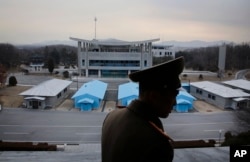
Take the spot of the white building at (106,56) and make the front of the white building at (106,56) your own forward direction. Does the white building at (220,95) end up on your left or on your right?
on your left

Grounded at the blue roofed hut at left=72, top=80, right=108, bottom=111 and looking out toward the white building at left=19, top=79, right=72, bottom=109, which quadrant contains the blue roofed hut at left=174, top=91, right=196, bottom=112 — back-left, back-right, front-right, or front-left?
back-left

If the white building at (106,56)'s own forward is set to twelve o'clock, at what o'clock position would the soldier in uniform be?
The soldier in uniform is roughly at 12 o'clock from the white building.

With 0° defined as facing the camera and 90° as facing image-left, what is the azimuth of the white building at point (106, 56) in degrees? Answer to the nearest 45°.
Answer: approximately 0°

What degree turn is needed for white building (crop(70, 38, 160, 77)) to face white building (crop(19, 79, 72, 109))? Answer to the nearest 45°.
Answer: approximately 45° to its right
